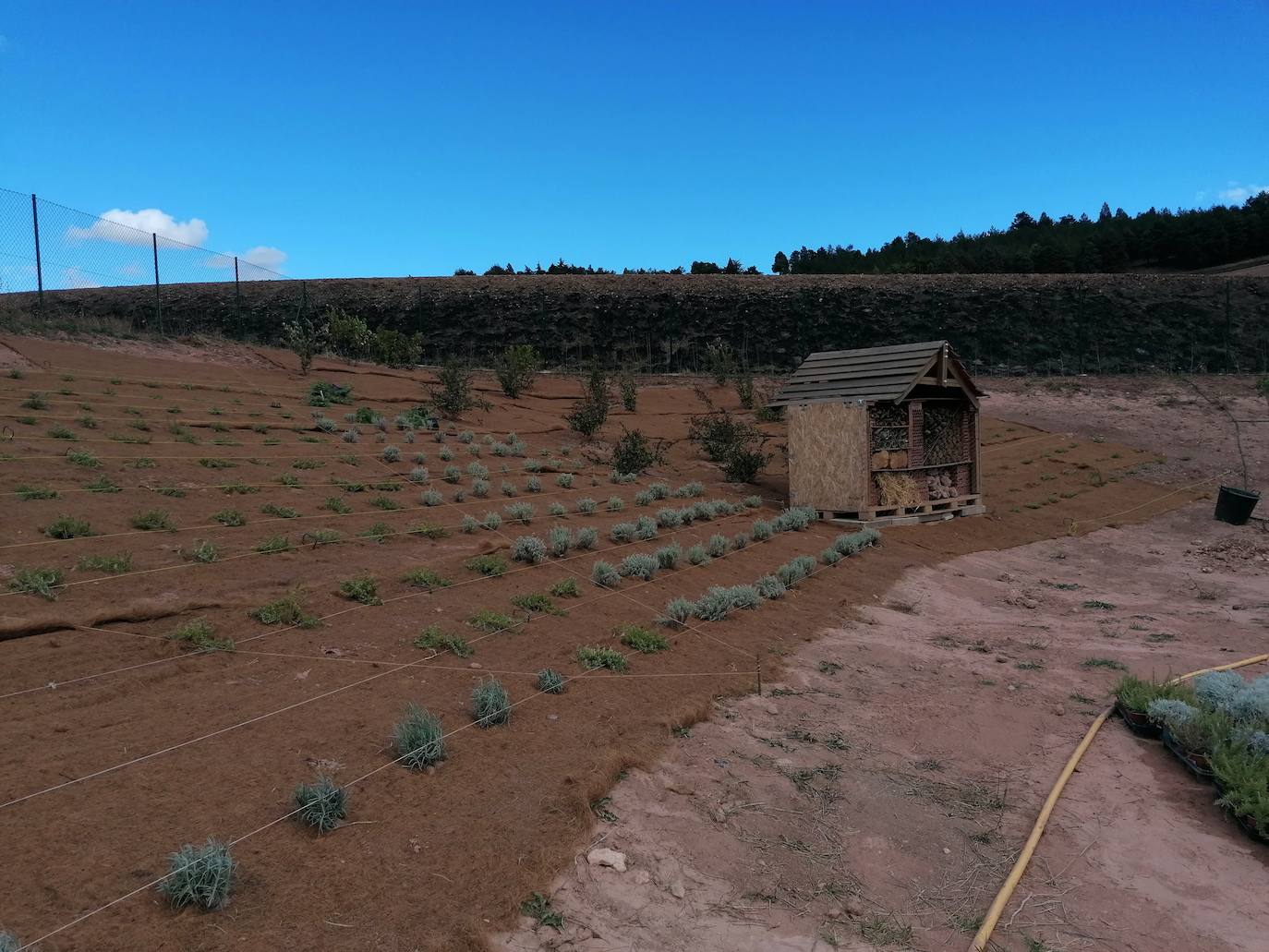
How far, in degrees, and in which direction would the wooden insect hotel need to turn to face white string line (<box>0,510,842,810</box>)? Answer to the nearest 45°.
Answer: approximately 45° to its right

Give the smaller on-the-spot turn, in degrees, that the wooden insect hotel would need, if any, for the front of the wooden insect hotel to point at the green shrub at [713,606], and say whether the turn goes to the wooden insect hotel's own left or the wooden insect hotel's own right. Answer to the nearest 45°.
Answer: approximately 45° to the wooden insect hotel's own right

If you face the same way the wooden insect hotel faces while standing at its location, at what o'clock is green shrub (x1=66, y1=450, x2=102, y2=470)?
The green shrub is roughly at 3 o'clock from the wooden insect hotel.

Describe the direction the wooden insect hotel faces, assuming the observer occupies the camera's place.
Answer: facing the viewer and to the right of the viewer

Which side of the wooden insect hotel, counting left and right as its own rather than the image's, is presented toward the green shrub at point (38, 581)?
right

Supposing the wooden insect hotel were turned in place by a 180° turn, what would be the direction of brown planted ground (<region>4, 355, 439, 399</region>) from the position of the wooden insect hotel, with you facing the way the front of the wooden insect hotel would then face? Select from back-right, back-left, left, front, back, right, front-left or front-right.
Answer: front-left

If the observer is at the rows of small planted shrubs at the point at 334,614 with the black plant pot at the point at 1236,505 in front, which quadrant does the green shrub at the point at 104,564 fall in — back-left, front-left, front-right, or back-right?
back-left

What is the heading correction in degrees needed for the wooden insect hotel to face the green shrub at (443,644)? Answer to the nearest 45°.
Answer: approximately 45° to its right

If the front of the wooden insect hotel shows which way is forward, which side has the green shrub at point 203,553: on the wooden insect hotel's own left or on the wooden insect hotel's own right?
on the wooden insect hotel's own right

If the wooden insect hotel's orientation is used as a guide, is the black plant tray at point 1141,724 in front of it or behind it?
in front

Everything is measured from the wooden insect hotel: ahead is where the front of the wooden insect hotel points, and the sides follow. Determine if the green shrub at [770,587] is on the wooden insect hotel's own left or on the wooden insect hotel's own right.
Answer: on the wooden insect hotel's own right

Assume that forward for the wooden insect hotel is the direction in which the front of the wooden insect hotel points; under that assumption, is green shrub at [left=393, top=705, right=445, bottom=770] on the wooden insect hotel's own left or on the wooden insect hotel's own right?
on the wooden insect hotel's own right

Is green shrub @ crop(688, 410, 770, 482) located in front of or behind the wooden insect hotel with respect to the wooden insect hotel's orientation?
behind

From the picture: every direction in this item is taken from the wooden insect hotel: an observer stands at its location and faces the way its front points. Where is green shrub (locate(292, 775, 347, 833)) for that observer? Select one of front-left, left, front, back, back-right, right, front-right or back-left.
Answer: front-right

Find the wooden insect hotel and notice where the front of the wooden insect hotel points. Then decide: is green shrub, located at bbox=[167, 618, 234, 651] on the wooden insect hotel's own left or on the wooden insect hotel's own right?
on the wooden insect hotel's own right

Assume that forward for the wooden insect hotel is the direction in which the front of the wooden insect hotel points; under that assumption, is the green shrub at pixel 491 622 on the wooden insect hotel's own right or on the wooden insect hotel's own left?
on the wooden insect hotel's own right

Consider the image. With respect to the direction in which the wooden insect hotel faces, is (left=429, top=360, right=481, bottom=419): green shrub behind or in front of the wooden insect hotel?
behind

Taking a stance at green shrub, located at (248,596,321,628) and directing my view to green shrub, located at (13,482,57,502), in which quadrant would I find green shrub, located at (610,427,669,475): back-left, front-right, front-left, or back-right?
front-right
